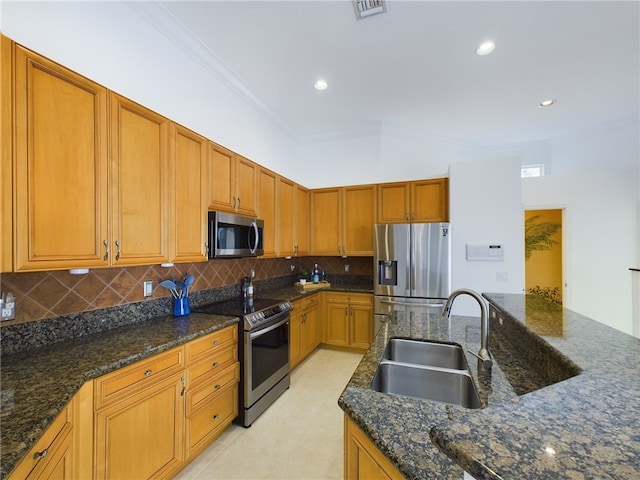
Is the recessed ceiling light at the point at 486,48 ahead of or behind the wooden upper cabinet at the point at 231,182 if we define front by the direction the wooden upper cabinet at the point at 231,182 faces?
ahead

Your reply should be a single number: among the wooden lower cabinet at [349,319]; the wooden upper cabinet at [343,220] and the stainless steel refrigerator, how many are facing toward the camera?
3

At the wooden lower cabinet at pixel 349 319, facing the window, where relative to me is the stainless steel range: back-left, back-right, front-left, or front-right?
back-right

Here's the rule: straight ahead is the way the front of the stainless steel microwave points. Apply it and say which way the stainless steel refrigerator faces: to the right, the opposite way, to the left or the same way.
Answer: to the right

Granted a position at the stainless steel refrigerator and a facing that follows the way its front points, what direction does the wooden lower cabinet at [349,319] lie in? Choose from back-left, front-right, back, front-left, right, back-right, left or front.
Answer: right

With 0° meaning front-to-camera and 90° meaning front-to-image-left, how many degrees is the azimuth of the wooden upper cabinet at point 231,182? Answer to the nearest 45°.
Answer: approximately 315°

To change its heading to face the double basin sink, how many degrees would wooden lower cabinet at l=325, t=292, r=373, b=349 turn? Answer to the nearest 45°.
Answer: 0° — it already faces it

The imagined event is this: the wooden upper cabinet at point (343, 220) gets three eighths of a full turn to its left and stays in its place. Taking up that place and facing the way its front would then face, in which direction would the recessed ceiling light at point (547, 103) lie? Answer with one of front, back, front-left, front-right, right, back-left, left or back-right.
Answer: front-right

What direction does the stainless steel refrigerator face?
toward the camera

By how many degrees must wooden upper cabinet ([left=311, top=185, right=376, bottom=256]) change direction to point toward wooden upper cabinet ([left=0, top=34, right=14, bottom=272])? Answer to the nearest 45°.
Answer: approximately 45° to its right

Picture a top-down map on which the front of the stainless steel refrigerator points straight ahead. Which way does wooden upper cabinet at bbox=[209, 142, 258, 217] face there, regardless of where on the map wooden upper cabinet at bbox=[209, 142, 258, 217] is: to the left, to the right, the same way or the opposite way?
to the left

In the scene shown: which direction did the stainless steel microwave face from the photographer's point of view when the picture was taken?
facing the viewer and to the right of the viewer

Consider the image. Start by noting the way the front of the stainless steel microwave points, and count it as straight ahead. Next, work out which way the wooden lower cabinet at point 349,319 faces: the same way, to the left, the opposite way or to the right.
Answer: to the right

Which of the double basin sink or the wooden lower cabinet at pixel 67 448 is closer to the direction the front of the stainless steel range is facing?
the double basin sink

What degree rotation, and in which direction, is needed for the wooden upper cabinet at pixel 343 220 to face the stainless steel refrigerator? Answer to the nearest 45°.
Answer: approximately 45° to its left

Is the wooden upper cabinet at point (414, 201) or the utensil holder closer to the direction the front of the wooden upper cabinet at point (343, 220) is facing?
the utensil holder

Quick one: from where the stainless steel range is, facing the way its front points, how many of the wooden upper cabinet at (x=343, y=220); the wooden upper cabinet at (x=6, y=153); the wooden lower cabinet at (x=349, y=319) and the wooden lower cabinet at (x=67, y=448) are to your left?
2
